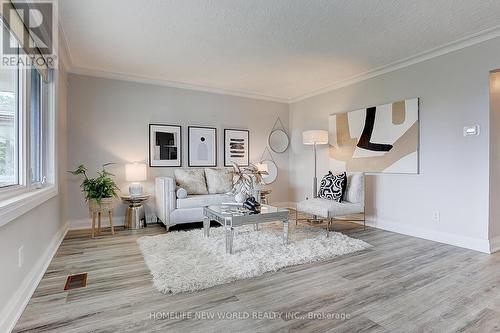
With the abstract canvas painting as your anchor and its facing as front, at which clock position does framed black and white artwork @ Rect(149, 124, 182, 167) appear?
The framed black and white artwork is roughly at 1 o'clock from the abstract canvas painting.

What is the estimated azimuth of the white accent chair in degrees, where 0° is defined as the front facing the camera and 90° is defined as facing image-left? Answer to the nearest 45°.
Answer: approximately 45°

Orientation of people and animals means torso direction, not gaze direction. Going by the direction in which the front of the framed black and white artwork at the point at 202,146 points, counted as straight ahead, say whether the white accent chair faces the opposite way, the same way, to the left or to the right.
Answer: to the right

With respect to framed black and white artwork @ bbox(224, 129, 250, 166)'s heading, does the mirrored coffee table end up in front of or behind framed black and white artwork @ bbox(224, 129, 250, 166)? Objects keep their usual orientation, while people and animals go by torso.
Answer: in front

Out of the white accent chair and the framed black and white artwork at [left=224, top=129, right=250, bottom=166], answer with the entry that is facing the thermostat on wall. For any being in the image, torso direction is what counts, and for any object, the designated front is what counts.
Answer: the framed black and white artwork

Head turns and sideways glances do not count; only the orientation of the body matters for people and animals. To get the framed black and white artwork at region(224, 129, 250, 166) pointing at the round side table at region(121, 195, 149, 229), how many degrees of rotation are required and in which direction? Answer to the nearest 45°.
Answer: approximately 90° to its right

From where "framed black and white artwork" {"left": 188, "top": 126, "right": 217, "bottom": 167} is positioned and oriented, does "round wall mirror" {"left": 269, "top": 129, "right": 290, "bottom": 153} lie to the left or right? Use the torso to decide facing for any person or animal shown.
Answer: on its left

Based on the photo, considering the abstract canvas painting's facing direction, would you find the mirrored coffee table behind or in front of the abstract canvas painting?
in front

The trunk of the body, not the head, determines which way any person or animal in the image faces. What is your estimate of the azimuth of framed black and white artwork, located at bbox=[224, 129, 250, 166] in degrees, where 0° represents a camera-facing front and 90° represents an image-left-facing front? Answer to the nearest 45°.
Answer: approximately 315°

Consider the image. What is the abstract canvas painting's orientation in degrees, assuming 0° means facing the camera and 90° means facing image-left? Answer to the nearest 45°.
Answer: approximately 45°

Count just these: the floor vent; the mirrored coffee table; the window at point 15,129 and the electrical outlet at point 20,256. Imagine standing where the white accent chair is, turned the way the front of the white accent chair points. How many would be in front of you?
4

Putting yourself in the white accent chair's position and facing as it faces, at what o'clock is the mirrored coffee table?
The mirrored coffee table is roughly at 12 o'clock from the white accent chair.
